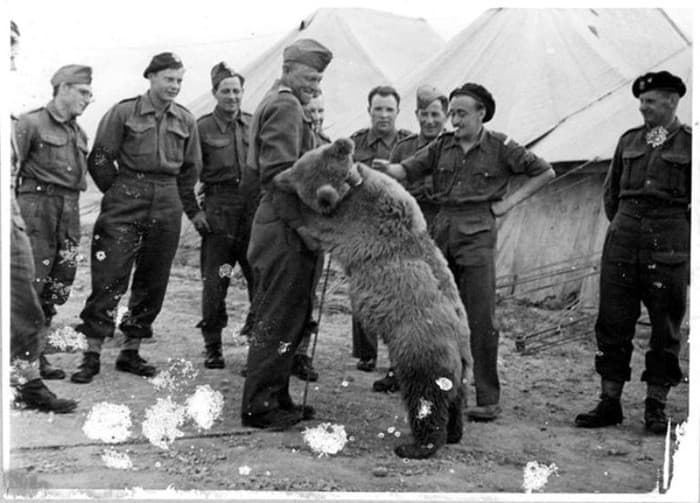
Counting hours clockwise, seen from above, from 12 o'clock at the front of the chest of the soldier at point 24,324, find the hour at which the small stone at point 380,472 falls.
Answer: The small stone is roughly at 1 o'clock from the soldier.

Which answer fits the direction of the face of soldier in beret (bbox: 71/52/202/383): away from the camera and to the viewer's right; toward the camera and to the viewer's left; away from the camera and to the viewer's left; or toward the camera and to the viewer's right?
toward the camera and to the viewer's right

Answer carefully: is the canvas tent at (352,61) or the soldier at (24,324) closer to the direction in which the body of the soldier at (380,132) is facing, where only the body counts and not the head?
the soldier

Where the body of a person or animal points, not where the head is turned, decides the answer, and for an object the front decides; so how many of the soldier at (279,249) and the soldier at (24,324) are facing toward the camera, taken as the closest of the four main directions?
0

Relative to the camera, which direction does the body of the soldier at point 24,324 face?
to the viewer's right

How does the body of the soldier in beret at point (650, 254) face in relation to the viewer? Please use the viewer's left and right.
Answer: facing the viewer and to the left of the viewer

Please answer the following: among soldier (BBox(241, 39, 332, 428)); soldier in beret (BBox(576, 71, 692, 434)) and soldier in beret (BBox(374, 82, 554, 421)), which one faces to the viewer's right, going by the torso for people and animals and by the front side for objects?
the soldier

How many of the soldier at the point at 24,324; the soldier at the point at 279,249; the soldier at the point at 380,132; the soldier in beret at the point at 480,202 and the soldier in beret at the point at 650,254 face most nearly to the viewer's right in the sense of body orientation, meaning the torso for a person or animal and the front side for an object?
2

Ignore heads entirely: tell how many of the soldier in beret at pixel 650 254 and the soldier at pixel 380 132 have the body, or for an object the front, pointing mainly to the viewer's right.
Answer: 0

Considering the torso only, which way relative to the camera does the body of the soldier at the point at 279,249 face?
to the viewer's right

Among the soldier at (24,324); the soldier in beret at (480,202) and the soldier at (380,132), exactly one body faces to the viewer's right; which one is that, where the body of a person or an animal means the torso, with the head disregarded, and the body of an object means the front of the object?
the soldier at (24,324)

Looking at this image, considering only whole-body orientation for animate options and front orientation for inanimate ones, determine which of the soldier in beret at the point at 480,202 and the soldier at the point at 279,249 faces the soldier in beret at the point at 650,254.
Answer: the soldier

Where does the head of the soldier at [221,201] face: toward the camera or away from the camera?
toward the camera

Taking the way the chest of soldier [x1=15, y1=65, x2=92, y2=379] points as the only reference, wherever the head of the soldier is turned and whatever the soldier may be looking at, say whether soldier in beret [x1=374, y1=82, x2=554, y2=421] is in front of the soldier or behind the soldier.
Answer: in front

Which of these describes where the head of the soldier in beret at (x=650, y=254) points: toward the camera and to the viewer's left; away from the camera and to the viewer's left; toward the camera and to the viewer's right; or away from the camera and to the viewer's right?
toward the camera and to the viewer's left

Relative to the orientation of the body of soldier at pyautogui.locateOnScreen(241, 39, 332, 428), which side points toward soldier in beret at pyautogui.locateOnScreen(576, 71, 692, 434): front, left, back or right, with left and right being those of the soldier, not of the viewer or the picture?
front

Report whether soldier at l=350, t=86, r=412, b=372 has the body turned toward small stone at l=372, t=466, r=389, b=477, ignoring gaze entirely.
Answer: yes

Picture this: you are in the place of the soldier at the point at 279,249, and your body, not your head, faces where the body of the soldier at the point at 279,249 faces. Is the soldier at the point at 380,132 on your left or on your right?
on your left

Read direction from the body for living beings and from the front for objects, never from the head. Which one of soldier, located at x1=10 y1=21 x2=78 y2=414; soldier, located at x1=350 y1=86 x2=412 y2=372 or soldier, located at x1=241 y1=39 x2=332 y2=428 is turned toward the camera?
soldier, located at x1=350 y1=86 x2=412 y2=372

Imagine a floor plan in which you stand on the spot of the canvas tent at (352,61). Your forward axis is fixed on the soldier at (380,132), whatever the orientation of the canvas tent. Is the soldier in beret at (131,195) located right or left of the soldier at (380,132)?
right
